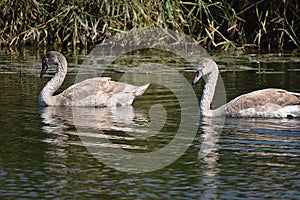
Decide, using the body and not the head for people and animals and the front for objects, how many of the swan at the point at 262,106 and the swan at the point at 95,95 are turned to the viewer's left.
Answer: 2

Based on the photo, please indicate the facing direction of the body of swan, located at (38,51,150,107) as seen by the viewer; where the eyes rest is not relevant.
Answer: to the viewer's left

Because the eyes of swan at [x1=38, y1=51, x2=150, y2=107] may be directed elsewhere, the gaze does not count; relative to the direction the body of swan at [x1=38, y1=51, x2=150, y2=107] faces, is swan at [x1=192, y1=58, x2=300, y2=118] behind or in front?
behind

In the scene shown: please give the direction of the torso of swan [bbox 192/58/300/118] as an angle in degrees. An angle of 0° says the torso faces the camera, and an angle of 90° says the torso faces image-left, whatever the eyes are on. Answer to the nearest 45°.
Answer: approximately 90°
